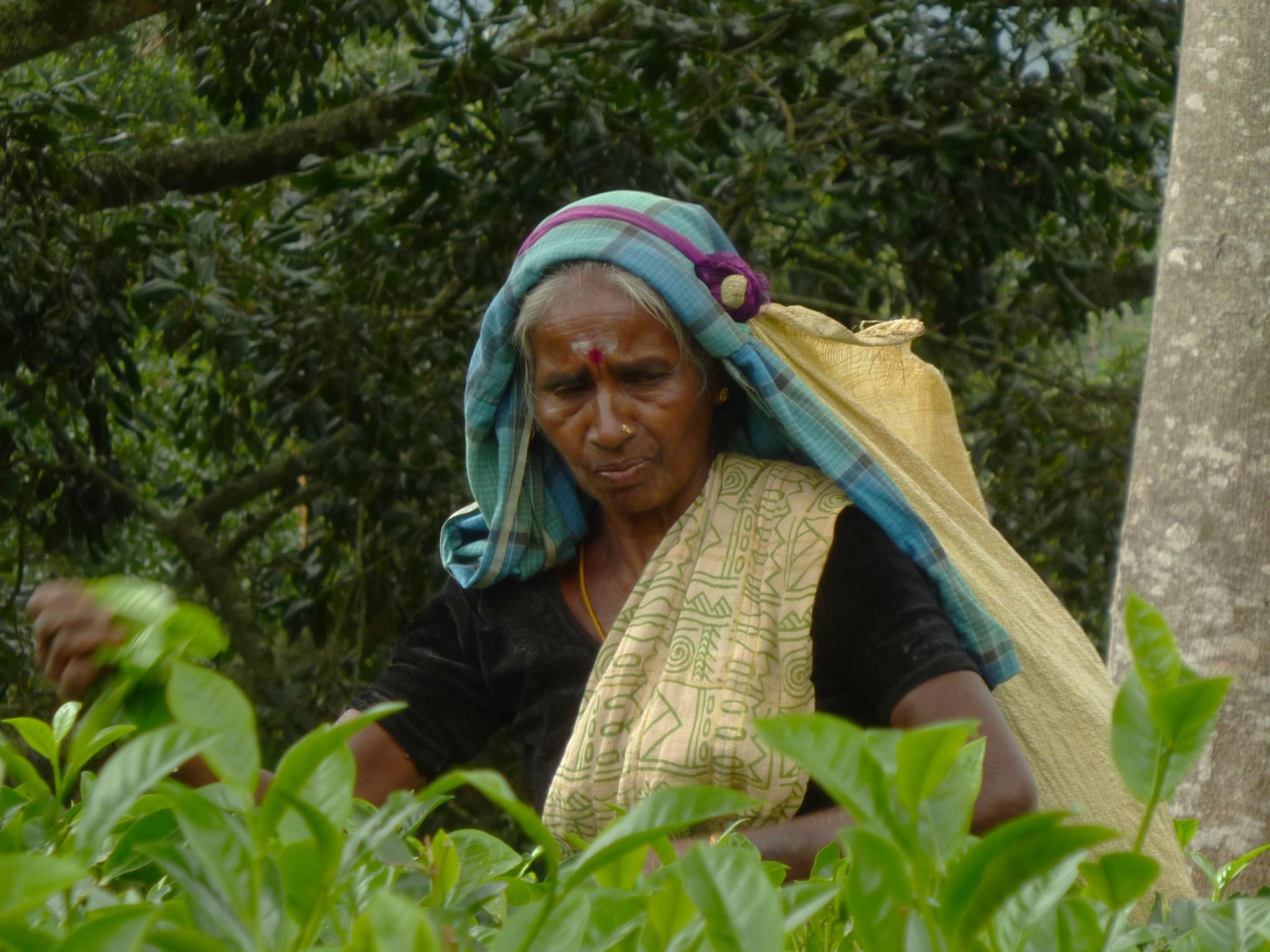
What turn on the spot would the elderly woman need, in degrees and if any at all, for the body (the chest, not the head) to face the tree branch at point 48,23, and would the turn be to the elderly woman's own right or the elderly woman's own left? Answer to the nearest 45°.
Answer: approximately 90° to the elderly woman's own right

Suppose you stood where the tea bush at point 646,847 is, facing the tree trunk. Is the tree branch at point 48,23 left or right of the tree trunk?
left

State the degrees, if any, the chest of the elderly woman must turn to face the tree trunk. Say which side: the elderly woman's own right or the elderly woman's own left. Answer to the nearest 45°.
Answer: approximately 135° to the elderly woman's own left

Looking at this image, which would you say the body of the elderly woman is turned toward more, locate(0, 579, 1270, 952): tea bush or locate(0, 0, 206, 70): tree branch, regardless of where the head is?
the tea bush

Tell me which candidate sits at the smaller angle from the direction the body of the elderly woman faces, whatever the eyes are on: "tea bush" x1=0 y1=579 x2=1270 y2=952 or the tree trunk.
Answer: the tea bush

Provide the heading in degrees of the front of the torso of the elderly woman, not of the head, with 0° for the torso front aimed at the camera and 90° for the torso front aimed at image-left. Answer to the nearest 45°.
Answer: approximately 45°
